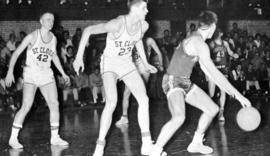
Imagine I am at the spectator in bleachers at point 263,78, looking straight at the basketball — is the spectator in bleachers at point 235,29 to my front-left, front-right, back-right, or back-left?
back-right

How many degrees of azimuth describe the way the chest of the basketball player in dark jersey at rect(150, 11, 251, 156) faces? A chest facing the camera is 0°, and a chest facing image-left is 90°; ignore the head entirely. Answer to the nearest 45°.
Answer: approximately 270°

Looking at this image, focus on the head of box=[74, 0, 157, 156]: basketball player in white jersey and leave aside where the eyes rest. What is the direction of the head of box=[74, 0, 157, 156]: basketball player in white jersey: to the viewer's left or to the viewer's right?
to the viewer's right

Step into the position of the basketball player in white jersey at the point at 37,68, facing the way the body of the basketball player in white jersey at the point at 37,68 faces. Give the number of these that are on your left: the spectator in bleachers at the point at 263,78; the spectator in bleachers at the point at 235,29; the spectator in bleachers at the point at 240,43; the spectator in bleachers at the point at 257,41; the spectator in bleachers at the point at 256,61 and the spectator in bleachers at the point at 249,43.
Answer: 6

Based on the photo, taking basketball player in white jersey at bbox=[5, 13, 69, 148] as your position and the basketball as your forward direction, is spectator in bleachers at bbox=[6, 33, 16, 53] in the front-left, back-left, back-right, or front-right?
back-left

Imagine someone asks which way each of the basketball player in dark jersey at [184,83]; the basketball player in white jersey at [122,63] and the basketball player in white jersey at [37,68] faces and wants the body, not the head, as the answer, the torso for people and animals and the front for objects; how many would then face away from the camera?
0

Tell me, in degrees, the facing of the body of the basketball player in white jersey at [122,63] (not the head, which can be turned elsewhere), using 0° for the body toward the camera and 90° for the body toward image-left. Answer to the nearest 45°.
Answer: approximately 315°

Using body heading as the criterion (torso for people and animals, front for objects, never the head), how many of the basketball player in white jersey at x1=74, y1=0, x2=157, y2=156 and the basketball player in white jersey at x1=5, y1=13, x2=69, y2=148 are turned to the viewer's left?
0

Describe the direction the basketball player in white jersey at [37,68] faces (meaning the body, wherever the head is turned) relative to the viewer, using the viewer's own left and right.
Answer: facing the viewer and to the right of the viewer

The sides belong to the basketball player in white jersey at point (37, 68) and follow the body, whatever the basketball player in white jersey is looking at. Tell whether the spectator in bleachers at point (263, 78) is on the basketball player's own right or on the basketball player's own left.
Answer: on the basketball player's own left
